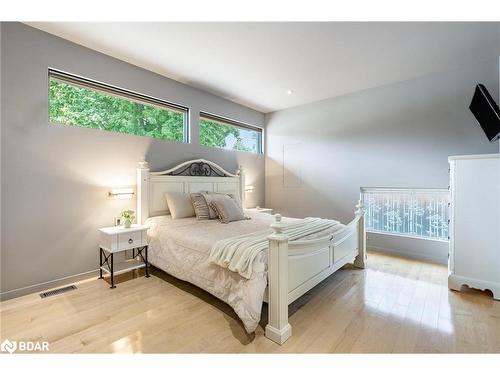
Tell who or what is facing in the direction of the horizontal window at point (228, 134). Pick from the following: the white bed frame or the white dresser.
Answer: the white dresser

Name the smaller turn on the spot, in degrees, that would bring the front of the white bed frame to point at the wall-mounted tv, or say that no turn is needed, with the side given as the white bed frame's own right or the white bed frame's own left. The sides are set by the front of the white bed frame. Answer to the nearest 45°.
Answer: approximately 45° to the white bed frame's own left

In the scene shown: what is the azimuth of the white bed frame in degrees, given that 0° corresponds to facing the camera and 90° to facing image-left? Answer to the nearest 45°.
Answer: approximately 315°

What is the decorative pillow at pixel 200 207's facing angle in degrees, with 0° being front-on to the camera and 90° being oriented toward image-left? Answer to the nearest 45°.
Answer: approximately 315°

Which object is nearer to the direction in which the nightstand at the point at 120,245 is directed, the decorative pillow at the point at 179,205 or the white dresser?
the white dresser

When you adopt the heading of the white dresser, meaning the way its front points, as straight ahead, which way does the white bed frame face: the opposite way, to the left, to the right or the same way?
the opposite way

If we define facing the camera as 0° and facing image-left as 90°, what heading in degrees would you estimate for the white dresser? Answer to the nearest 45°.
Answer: approximately 90°

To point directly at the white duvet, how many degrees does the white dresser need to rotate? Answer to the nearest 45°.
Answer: approximately 45° to its left

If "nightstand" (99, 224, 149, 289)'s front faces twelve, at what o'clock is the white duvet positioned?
The white duvet is roughly at 10 o'clock from the nightstand.

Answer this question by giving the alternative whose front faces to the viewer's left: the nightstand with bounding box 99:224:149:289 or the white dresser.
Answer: the white dresser

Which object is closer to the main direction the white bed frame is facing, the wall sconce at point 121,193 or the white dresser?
the white dresser

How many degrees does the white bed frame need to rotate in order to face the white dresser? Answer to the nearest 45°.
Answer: approximately 45° to its left

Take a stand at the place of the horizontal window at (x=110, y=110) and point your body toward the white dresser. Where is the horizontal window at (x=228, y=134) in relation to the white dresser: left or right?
left
